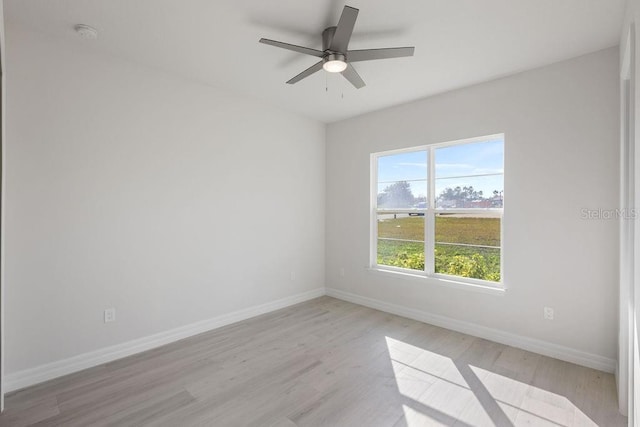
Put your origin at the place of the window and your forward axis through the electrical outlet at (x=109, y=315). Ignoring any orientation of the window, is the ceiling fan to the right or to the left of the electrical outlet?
left

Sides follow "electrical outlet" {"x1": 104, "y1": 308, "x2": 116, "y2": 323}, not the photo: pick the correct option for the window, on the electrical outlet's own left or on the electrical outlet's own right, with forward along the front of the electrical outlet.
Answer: on the electrical outlet's own left

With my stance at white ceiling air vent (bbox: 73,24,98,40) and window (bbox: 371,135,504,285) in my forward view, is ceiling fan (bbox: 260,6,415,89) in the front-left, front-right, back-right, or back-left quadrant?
front-right

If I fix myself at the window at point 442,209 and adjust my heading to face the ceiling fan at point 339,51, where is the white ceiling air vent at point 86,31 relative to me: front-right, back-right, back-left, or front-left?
front-right
